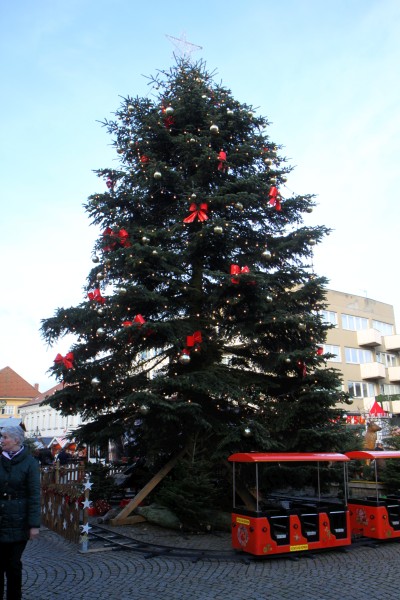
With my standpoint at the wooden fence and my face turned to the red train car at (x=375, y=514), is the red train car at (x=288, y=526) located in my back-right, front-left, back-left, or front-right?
front-right

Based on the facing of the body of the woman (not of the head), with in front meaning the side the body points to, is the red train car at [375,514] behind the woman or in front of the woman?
behind

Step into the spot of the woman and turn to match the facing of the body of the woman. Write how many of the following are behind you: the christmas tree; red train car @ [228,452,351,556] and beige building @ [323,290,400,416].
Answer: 3

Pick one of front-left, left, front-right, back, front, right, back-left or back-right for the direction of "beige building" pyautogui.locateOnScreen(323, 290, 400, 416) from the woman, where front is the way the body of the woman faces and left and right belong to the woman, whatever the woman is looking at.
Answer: back

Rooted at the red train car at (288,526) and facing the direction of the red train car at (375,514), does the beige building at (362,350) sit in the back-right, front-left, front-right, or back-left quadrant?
front-left

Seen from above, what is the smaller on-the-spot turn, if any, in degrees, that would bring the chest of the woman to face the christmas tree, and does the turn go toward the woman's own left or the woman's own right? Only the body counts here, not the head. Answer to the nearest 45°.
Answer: approximately 180°

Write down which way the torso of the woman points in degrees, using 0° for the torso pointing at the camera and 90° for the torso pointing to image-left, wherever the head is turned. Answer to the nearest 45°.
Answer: approximately 45°
